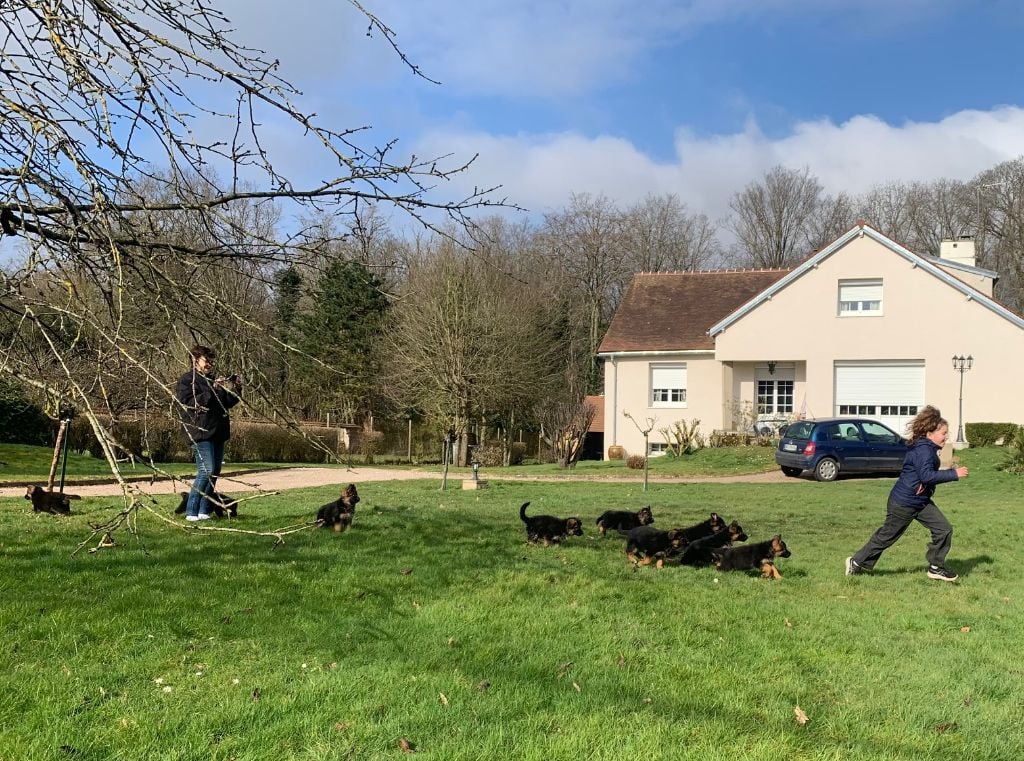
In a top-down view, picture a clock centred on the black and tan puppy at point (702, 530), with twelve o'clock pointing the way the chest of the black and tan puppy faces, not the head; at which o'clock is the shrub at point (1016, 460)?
The shrub is roughly at 10 o'clock from the black and tan puppy.

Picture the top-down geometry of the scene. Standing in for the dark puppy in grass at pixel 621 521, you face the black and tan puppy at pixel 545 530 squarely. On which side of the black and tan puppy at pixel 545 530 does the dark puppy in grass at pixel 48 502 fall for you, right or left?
right

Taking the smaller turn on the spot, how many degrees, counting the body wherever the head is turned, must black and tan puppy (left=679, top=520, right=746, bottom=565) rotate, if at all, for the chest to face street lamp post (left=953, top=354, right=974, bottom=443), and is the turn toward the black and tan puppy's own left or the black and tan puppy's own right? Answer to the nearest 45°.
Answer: approximately 90° to the black and tan puppy's own left

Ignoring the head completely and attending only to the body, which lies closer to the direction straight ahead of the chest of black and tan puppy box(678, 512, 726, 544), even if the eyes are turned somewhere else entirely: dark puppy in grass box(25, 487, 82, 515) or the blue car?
the blue car

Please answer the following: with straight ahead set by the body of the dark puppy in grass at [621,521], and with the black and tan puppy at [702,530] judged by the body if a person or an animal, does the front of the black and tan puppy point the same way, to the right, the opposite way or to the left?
the same way

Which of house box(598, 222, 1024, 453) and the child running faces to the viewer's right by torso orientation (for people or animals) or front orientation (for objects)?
the child running

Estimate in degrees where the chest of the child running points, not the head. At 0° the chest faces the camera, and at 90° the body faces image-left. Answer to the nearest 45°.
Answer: approximately 270°

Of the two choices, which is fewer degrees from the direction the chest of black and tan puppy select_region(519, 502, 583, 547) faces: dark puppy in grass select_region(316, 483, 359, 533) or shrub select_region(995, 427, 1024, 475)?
the shrub

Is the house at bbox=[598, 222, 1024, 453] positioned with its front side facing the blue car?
yes

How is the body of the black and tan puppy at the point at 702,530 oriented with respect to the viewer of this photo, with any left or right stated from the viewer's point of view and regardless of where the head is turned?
facing to the right of the viewer

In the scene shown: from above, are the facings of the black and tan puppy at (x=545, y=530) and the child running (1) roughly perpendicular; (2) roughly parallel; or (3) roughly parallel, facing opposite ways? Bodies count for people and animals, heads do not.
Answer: roughly parallel

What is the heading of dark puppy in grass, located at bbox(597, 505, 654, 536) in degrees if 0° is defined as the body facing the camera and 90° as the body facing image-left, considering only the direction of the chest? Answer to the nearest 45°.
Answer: approximately 270°

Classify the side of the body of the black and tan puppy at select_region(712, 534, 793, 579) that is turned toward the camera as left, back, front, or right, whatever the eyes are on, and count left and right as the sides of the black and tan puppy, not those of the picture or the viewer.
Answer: right

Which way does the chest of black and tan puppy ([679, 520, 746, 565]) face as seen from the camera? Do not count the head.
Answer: to the viewer's right

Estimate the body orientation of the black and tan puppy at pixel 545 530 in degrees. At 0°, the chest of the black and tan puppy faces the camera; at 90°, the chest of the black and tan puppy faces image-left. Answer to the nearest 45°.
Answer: approximately 270°

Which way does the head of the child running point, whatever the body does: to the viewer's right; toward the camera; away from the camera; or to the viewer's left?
to the viewer's right

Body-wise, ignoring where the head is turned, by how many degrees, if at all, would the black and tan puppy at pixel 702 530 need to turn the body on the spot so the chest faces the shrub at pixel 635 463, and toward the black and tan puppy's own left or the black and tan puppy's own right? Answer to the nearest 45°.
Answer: approximately 90° to the black and tan puppy's own left
